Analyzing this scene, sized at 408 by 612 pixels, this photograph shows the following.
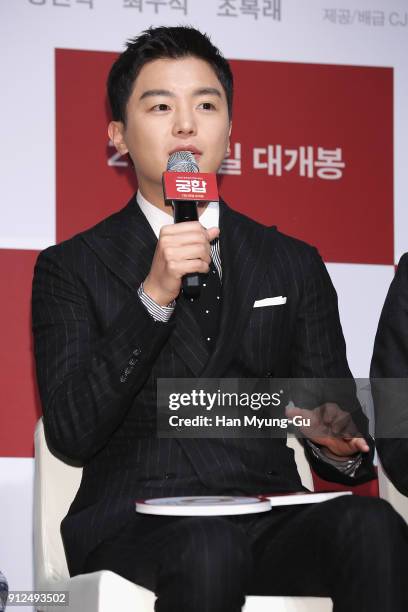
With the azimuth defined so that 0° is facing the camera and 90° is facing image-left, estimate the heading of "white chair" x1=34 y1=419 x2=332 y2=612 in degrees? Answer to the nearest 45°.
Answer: approximately 315°
